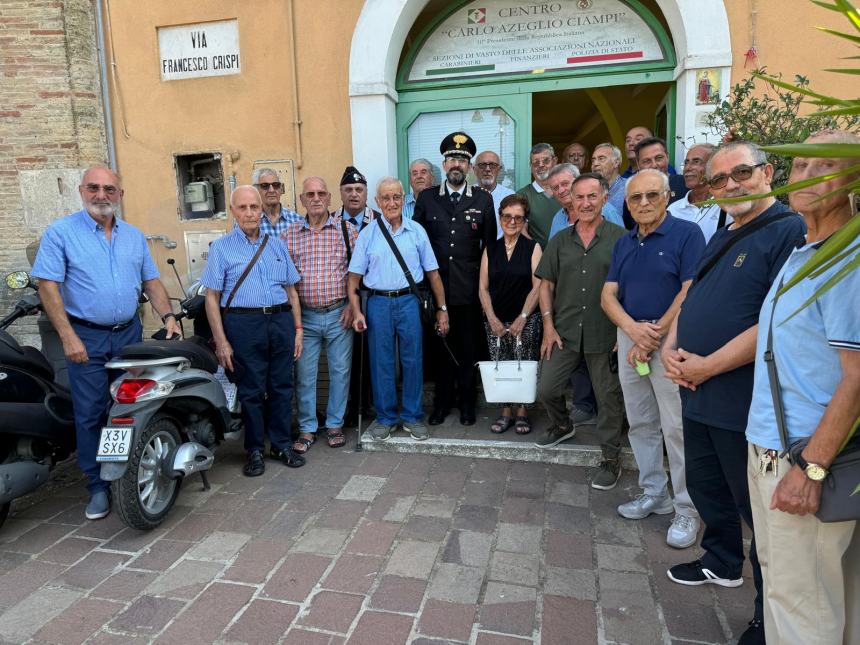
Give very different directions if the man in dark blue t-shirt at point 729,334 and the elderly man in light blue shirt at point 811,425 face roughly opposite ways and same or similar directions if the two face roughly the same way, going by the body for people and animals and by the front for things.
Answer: same or similar directions

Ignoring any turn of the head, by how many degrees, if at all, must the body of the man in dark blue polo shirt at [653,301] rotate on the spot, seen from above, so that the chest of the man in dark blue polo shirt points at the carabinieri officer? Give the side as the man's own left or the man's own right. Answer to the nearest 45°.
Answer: approximately 90° to the man's own right

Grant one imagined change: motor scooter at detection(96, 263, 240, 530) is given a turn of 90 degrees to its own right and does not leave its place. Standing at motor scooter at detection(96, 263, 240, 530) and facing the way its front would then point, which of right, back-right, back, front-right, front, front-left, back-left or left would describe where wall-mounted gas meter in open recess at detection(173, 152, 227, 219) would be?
back-left

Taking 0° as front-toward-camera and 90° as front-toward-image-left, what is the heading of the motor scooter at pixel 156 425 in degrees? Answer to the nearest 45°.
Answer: approximately 225°

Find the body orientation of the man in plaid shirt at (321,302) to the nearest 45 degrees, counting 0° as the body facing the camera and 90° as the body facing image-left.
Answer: approximately 0°

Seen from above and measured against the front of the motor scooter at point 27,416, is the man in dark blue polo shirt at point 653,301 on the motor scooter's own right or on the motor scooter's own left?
on the motor scooter's own right

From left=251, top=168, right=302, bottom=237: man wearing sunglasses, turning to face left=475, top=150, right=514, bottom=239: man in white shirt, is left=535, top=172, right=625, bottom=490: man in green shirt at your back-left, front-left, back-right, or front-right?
front-right

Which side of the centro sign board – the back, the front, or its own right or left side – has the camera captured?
front

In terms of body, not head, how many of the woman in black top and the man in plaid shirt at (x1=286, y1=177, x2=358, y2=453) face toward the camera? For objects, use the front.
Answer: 2

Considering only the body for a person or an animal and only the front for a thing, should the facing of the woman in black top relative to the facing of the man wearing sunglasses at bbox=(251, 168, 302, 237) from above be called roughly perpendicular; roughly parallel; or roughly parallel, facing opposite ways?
roughly parallel

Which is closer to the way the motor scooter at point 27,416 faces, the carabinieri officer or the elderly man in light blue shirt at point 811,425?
the carabinieri officer

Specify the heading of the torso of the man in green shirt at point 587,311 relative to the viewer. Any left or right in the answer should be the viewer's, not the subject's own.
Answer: facing the viewer

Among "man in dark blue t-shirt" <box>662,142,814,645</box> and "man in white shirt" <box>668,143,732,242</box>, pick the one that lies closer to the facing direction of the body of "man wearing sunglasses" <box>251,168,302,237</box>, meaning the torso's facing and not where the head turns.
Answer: the man in dark blue t-shirt
